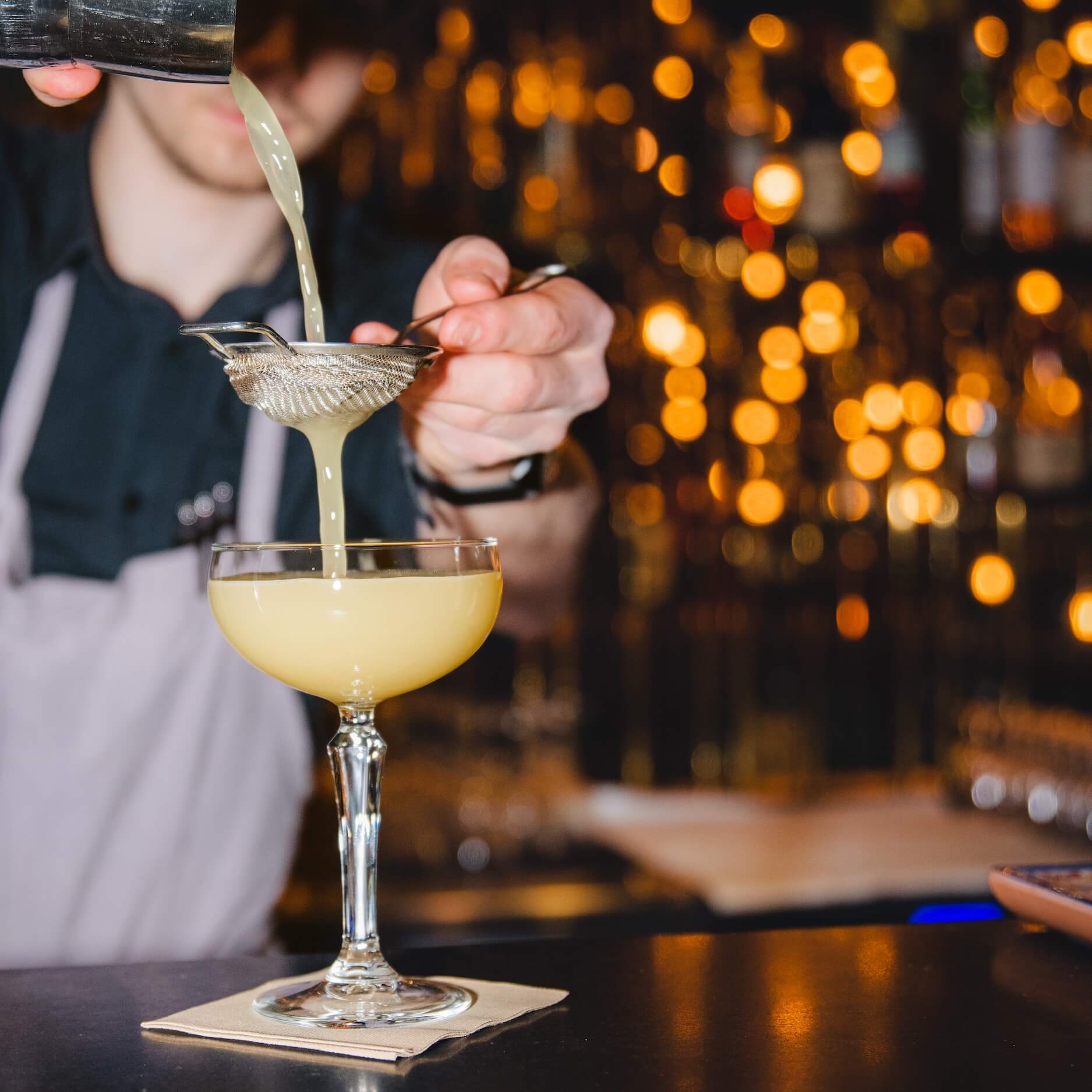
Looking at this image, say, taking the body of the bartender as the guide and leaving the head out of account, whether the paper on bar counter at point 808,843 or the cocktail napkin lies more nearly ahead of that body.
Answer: the cocktail napkin

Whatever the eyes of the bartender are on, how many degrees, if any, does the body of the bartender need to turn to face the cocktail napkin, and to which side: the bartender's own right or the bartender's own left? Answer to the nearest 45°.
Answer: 0° — they already face it

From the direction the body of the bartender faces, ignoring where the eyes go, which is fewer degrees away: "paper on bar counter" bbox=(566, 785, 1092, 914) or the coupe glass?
the coupe glass

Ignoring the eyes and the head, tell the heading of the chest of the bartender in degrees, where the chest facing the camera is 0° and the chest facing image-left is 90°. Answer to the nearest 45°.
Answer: approximately 0°

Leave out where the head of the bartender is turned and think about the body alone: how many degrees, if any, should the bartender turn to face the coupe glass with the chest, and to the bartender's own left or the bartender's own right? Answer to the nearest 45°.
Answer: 0° — they already face it
